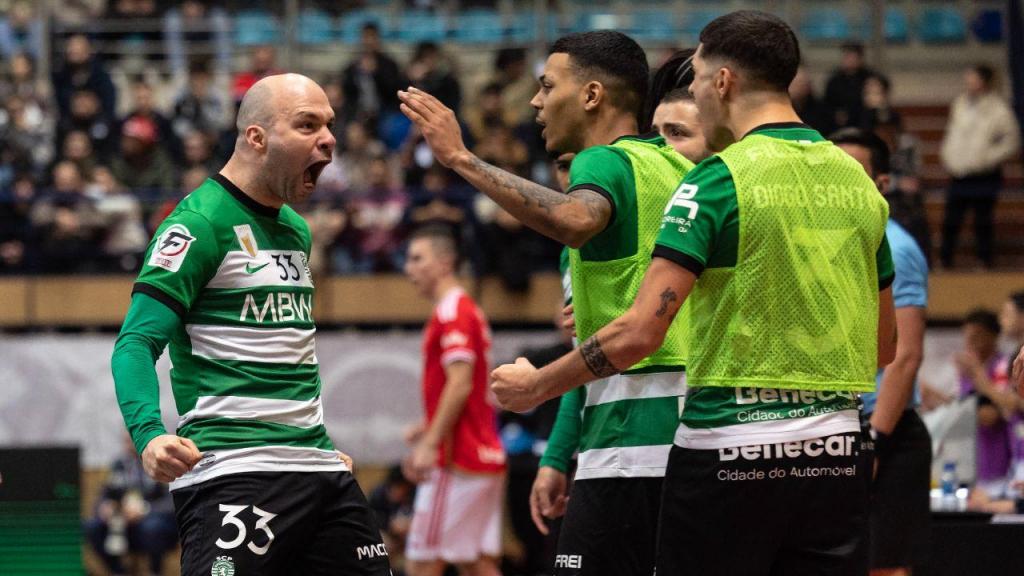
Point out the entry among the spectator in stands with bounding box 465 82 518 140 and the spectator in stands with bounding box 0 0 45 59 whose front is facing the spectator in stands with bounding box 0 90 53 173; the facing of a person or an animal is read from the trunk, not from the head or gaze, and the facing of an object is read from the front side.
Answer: the spectator in stands with bounding box 0 0 45 59

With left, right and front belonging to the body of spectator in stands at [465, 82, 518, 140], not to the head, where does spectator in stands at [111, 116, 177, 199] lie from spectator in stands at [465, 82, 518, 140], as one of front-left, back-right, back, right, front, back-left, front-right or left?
right

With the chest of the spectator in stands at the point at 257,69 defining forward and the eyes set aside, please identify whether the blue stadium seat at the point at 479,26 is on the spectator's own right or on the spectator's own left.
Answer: on the spectator's own left

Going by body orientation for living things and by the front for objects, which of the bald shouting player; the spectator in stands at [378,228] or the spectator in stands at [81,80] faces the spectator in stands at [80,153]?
the spectator in stands at [81,80]

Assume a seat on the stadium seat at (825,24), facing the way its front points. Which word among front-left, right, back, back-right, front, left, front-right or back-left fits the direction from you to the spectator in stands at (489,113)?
front-right
